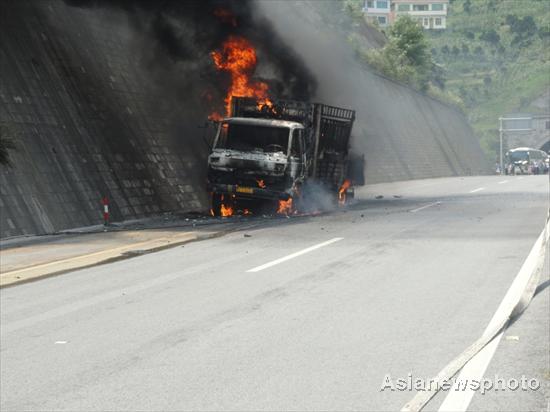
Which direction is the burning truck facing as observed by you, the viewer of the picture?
facing the viewer and to the left of the viewer

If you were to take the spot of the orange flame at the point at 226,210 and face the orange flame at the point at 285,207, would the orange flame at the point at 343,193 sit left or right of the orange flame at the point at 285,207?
left

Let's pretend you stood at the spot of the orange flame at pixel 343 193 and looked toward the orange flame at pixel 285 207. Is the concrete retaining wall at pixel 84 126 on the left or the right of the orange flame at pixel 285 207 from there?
right

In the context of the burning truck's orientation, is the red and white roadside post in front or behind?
in front

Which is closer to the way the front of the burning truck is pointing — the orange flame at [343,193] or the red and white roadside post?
the red and white roadside post

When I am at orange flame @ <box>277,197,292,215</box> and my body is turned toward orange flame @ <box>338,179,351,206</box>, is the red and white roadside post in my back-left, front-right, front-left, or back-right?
back-left
